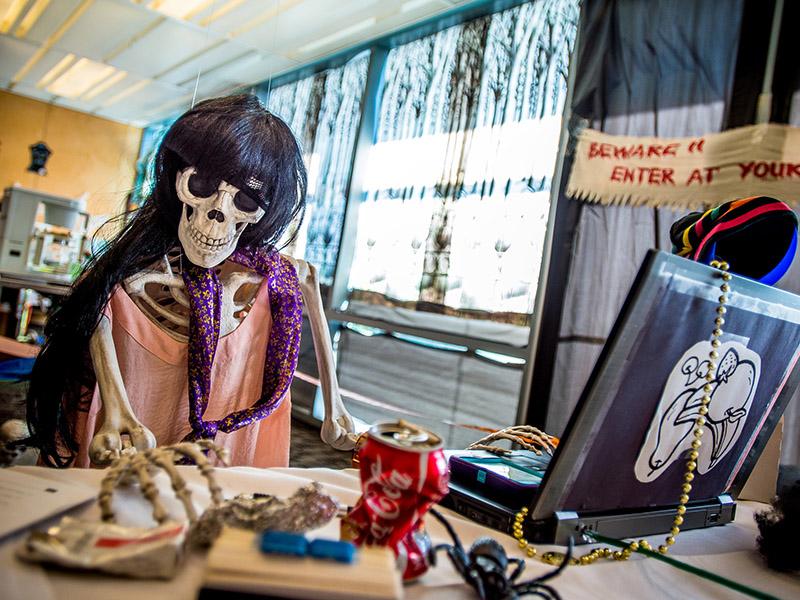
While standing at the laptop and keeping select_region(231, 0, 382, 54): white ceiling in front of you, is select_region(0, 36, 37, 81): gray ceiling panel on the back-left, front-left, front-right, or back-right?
front-left

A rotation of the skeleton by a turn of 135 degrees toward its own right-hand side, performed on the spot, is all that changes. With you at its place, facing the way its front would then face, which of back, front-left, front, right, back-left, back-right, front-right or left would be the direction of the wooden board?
back-left

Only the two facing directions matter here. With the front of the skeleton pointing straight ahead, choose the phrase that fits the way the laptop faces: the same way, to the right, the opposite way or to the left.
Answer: the opposite way

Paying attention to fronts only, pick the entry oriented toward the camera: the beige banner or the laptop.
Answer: the beige banner

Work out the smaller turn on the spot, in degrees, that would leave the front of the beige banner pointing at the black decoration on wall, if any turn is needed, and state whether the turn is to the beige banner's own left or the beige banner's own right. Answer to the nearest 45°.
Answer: approximately 90° to the beige banner's own right

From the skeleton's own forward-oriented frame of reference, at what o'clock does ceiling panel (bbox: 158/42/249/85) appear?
The ceiling panel is roughly at 6 o'clock from the skeleton.

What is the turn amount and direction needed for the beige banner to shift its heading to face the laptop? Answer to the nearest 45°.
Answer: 0° — it already faces it

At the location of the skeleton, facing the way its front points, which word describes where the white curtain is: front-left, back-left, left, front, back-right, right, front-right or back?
back

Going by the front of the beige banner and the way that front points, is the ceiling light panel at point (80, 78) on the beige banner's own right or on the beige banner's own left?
on the beige banner's own right

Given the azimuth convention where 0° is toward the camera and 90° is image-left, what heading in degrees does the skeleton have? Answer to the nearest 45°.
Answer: approximately 0°

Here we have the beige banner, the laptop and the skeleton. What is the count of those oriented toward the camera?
2

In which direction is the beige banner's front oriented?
toward the camera

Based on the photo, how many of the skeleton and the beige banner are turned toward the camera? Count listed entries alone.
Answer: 2

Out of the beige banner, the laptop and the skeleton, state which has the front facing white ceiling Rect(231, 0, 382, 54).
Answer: the laptop
